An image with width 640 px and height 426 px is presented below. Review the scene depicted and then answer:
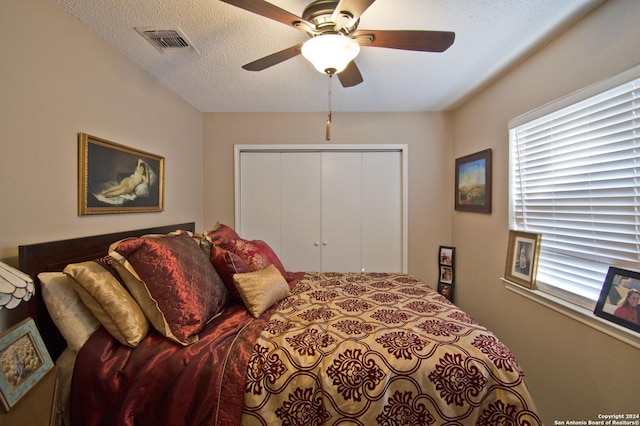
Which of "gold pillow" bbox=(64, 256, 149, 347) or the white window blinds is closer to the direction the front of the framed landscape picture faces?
the gold pillow

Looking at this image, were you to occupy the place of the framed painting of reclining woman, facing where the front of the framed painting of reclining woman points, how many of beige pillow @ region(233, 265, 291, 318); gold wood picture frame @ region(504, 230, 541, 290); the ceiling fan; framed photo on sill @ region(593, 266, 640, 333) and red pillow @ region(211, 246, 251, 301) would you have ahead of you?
5

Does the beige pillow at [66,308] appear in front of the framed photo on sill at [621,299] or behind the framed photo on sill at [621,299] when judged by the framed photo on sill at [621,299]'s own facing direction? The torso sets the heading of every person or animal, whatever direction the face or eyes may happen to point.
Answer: in front

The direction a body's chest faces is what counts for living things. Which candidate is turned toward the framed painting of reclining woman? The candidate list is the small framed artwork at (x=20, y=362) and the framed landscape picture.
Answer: the framed landscape picture

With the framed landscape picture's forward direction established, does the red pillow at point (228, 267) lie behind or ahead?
ahead

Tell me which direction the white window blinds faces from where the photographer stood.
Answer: facing the viewer and to the left of the viewer

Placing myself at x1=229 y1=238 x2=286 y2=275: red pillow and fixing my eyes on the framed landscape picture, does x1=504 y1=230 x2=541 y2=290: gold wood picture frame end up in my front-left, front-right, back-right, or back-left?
front-right

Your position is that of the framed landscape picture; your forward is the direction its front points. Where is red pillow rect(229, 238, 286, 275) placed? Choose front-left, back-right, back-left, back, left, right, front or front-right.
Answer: front

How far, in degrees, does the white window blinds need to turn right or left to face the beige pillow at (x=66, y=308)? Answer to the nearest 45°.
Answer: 0° — it already faces it

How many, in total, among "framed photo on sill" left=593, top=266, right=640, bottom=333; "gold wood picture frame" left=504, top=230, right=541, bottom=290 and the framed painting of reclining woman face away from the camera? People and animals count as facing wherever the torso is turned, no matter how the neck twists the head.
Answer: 0

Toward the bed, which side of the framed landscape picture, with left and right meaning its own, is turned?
front

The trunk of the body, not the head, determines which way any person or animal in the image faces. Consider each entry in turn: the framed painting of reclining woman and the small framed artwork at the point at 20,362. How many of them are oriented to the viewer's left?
0

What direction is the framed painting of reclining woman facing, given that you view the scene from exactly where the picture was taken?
facing the viewer and to the right of the viewer

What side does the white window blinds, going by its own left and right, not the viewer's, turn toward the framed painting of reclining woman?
front

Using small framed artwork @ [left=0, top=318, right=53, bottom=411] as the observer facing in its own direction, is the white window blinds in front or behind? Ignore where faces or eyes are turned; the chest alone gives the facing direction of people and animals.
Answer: in front
